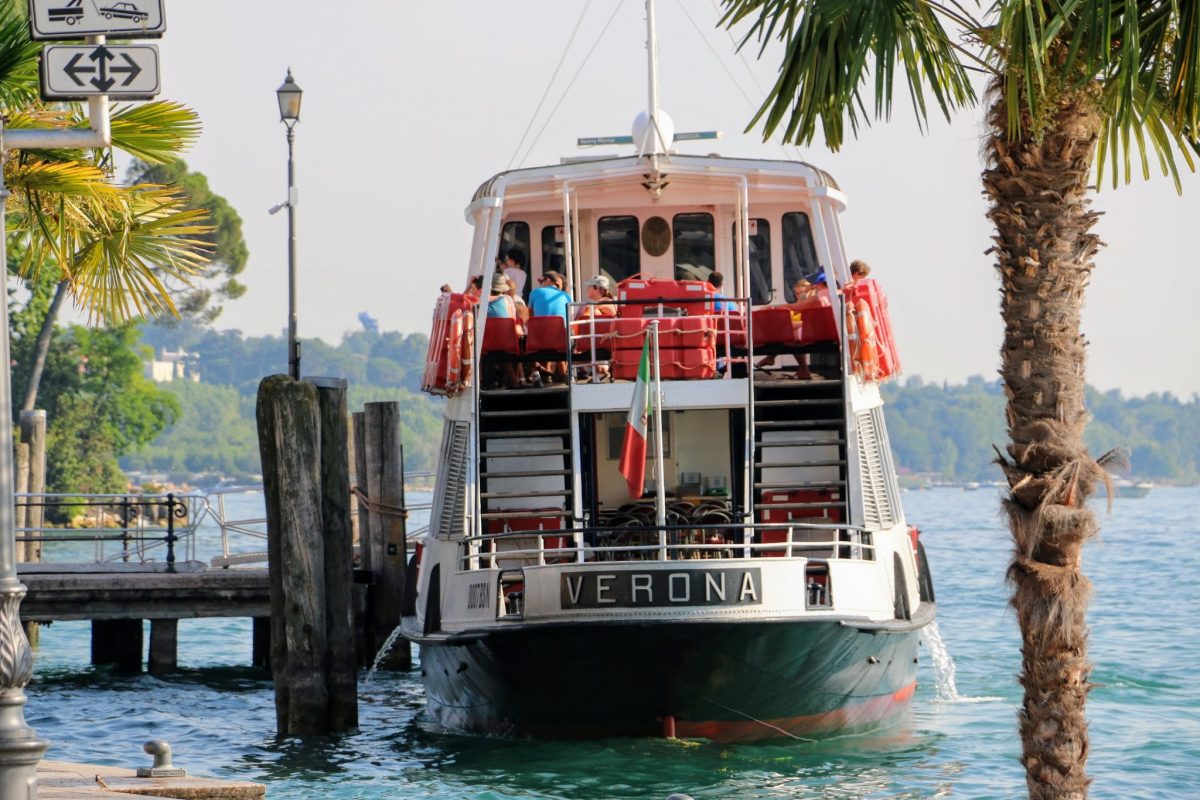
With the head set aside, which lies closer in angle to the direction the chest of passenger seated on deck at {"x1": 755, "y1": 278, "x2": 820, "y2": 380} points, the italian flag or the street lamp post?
the italian flag

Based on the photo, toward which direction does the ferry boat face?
away from the camera

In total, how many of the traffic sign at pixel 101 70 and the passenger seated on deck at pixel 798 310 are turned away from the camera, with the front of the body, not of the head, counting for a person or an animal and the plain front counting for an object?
0

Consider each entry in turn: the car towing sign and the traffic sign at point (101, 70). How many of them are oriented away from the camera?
0

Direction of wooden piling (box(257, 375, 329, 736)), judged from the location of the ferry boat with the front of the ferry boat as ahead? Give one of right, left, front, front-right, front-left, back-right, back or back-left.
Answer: left

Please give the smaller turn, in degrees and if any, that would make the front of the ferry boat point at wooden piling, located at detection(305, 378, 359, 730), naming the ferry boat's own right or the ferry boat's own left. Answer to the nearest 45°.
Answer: approximately 90° to the ferry boat's own left

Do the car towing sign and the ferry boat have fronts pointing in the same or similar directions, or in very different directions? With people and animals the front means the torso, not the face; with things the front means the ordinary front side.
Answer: very different directions

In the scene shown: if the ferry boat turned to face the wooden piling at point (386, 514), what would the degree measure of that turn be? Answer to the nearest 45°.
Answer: approximately 45° to its left

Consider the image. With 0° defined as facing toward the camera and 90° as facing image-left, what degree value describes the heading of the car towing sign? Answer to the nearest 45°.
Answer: approximately 0°

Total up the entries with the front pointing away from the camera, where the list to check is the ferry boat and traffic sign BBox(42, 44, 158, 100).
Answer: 1
